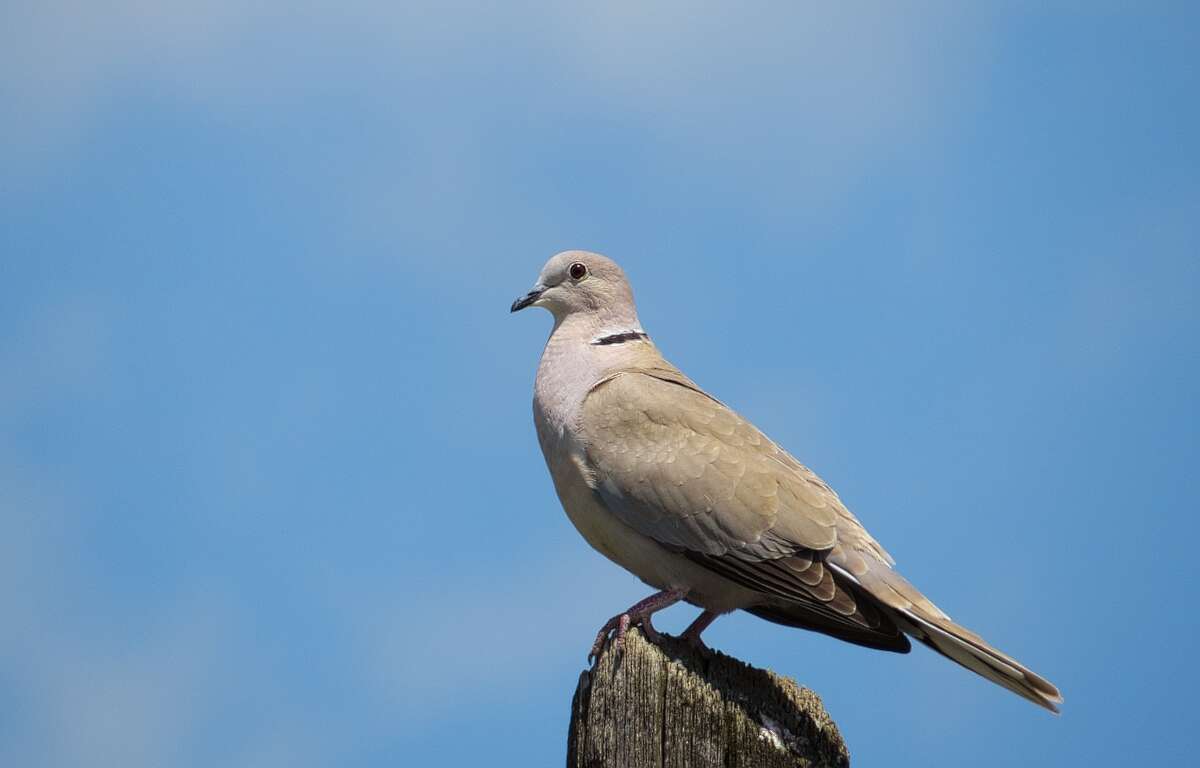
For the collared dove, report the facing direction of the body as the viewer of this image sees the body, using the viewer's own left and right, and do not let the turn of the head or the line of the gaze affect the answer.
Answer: facing to the left of the viewer
